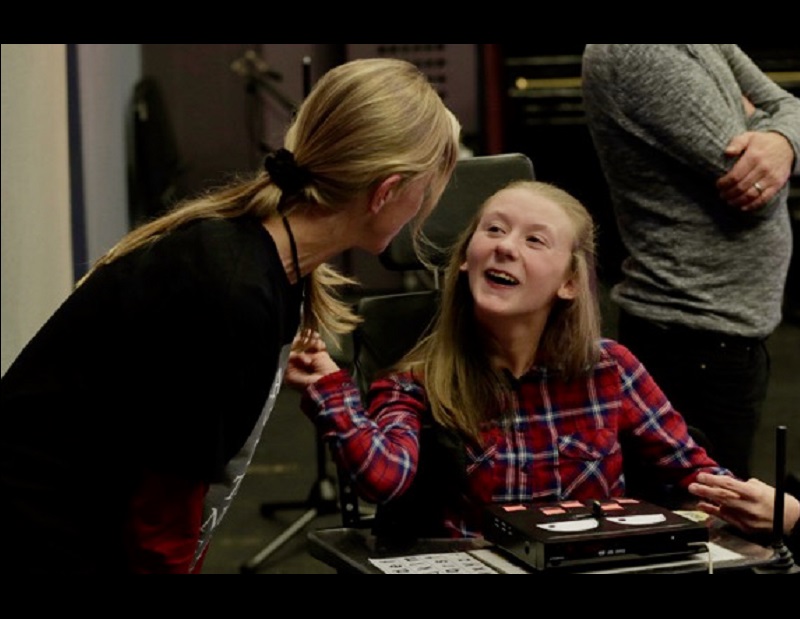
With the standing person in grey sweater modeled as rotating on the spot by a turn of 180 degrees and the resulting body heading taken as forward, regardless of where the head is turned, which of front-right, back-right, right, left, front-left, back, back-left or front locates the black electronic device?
back-left

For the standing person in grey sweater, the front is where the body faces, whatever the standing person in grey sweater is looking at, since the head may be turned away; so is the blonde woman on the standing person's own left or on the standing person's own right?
on the standing person's own right
